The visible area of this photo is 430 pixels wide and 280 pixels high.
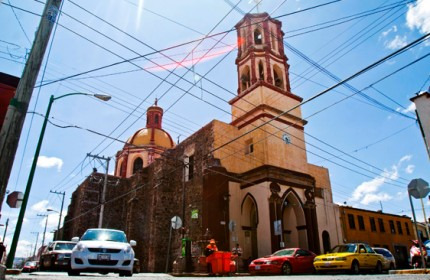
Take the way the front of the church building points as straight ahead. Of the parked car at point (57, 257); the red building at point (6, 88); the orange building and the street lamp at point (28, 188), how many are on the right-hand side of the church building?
3

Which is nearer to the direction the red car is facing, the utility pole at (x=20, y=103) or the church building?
the utility pole

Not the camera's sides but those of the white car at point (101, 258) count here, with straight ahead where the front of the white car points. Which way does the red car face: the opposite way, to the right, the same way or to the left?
to the right

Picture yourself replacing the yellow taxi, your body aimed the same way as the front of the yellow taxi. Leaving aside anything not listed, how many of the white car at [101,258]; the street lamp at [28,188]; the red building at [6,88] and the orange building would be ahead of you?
3

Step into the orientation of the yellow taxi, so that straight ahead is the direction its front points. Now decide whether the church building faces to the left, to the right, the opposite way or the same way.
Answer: to the left

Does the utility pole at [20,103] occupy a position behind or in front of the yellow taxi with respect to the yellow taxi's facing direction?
in front

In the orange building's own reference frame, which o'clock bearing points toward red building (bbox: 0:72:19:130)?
The red building is roughly at 2 o'clock from the orange building.

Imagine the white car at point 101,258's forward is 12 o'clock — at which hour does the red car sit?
The red car is roughly at 8 o'clock from the white car.

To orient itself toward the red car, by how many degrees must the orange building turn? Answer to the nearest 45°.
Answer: approximately 45° to its right

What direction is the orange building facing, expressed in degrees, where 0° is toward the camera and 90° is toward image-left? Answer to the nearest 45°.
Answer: approximately 315°

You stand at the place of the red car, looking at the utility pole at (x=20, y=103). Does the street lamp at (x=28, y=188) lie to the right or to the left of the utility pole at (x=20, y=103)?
right

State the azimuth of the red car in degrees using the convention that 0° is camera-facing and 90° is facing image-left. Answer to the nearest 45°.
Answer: approximately 45°

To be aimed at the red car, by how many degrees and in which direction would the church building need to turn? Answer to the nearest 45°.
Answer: approximately 45° to its right

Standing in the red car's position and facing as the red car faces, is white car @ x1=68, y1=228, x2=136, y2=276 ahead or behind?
ahead

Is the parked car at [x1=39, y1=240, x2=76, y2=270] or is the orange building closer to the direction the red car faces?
the parked car

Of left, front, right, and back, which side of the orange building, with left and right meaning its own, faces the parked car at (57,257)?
right

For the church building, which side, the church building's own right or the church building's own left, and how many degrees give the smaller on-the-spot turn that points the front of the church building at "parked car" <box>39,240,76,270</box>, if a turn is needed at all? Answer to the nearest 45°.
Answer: approximately 90° to the church building's own right

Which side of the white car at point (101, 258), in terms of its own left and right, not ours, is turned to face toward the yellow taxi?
left

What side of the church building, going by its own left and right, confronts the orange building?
left
